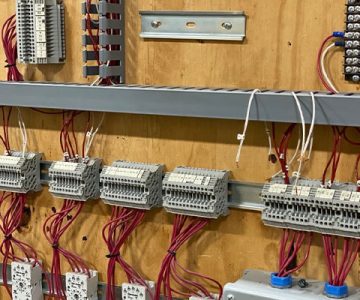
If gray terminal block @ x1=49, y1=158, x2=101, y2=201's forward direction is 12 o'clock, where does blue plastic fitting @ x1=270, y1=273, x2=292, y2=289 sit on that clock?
The blue plastic fitting is roughly at 9 o'clock from the gray terminal block.

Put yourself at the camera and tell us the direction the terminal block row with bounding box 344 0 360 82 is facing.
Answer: facing the viewer

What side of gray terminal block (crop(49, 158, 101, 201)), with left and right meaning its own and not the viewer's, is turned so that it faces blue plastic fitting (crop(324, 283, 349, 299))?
left

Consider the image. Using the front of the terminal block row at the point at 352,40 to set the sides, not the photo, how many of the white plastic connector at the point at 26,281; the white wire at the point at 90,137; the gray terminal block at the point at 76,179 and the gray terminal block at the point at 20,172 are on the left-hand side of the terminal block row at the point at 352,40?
0

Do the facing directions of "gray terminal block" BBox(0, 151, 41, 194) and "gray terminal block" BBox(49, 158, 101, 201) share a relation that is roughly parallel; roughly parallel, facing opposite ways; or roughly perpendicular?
roughly parallel

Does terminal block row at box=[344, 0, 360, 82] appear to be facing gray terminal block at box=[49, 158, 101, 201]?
no

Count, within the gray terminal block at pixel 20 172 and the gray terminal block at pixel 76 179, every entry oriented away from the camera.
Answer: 0

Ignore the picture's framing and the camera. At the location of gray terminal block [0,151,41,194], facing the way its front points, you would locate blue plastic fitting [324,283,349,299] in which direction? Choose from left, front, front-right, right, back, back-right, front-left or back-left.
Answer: left

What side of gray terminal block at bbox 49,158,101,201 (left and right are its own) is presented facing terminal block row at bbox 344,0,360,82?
left

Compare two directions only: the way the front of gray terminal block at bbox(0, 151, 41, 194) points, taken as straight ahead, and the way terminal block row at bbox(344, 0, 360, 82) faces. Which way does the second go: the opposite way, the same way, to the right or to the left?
the same way

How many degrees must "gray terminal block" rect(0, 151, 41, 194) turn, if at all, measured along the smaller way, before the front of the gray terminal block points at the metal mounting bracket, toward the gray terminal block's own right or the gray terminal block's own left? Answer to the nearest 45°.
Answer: approximately 90° to the gray terminal block's own left

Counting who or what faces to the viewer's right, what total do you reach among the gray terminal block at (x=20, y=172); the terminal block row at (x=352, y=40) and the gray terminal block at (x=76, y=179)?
0

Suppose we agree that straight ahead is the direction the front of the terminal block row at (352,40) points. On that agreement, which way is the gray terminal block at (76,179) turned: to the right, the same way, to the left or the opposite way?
the same way

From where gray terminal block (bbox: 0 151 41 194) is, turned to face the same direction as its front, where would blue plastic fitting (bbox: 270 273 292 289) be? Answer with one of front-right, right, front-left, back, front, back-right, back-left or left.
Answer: left

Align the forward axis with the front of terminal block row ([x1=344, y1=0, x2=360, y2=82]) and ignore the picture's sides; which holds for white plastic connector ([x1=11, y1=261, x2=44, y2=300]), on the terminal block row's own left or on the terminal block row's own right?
on the terminal block row's own right

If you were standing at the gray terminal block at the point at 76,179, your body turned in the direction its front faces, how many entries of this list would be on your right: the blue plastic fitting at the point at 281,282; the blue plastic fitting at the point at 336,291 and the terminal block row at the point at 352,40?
0
